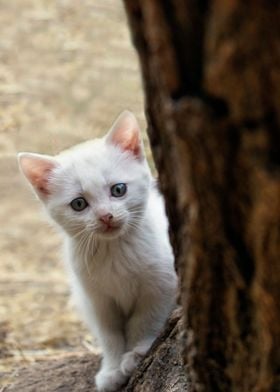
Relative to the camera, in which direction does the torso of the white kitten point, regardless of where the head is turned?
toward the camera
